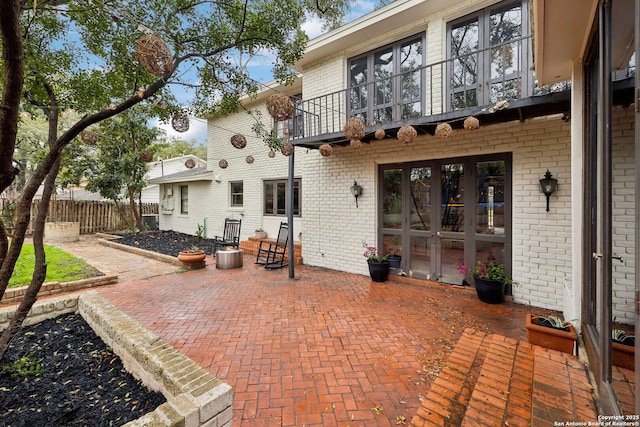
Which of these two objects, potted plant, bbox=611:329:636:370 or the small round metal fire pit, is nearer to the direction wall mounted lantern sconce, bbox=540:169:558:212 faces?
the potted plant

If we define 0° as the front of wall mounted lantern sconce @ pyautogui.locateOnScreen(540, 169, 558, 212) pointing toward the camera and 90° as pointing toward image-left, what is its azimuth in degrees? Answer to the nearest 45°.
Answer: approximately 0°

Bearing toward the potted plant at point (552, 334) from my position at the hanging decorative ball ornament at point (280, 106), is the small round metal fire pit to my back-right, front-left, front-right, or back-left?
back-left

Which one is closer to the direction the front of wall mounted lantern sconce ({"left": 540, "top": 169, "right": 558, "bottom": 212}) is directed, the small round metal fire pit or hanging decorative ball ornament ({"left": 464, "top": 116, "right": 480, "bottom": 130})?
the hanging decorative ball ornament

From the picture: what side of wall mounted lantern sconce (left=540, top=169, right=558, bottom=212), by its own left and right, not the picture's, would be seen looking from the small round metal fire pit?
right

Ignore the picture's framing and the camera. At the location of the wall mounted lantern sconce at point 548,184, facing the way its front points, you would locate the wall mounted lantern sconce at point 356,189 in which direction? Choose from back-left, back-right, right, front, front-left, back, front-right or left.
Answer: right

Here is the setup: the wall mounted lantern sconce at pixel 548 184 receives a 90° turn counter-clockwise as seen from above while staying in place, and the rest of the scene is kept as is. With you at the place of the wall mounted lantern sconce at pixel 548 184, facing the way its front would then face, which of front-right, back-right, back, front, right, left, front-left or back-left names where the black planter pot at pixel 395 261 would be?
back

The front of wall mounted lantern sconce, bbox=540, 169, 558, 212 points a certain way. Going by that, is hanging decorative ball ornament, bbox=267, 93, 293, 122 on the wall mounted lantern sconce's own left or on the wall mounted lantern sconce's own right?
on the wall mounted lantern sconce's own right

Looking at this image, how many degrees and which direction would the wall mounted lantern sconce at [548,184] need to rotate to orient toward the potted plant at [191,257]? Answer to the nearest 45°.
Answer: approximately 90° to its right

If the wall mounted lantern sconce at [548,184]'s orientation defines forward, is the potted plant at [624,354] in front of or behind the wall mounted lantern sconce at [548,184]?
in front

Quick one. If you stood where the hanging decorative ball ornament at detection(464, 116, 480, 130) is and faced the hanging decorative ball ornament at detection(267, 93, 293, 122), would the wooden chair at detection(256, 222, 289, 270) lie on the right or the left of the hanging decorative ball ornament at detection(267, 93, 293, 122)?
right

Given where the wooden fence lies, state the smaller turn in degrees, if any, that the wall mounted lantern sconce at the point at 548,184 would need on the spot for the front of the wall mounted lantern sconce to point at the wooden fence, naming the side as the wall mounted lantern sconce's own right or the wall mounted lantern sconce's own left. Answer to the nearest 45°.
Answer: approximately 90° to the wall mounted lantern sconce's own right
